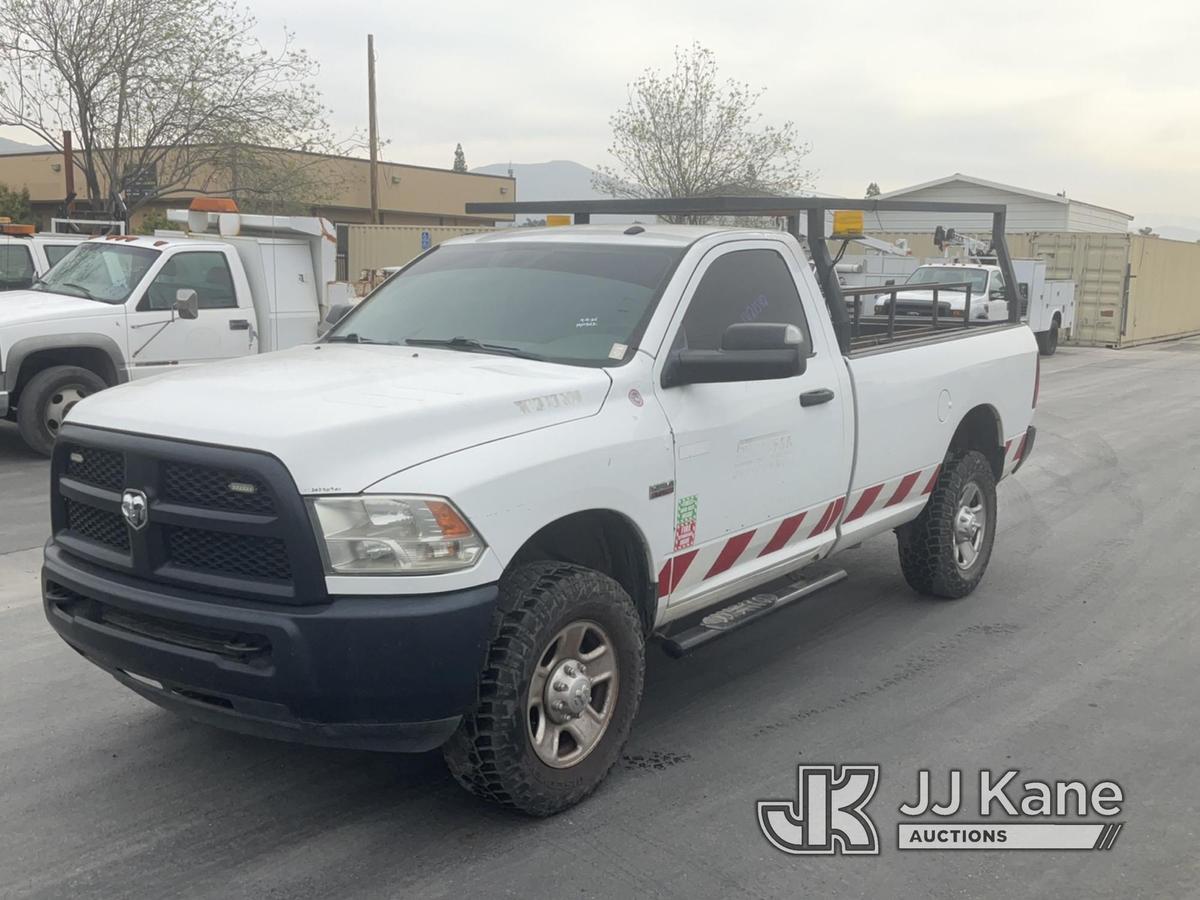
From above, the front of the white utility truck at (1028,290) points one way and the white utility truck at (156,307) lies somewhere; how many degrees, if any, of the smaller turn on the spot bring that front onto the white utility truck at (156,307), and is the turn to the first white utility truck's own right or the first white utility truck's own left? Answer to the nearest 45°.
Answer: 0° — it already faces it

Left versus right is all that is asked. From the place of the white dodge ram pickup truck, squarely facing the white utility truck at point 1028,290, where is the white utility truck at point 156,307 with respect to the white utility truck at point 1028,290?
left

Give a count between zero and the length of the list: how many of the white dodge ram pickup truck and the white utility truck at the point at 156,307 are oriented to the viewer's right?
0

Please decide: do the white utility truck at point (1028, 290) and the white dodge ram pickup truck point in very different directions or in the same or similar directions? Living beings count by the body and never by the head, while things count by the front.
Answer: same or similar directions

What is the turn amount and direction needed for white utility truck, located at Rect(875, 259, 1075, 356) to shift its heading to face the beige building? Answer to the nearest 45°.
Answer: approximately 45° to its right

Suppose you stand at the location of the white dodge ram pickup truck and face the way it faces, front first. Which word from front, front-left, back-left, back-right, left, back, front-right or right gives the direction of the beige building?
back-right

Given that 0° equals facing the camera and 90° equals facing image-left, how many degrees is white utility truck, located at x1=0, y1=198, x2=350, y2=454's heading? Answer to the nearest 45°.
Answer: approximately 45°

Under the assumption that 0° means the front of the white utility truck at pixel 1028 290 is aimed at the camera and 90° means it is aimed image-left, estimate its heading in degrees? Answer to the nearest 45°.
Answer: approximately 45°

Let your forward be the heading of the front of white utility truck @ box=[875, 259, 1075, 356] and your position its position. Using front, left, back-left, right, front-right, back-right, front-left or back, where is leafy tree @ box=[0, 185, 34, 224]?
front-right

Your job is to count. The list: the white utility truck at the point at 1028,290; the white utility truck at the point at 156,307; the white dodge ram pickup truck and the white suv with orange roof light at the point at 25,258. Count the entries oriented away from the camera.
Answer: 0

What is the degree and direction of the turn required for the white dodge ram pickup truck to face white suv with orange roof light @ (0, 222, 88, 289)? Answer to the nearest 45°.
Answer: approximately 90° to its right

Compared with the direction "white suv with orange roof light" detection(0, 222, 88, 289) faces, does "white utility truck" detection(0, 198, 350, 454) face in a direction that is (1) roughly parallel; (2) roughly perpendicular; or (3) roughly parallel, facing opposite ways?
roughly parallel

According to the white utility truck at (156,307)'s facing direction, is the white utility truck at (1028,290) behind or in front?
behind

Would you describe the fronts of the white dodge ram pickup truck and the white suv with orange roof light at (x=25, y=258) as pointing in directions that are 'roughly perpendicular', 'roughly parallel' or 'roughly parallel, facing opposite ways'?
roughly parallel

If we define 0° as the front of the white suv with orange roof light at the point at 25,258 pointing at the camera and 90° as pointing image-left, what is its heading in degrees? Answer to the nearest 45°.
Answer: approximately 45°

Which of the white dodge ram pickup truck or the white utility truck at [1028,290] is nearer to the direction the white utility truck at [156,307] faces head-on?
the white dodge ram pickup truck
